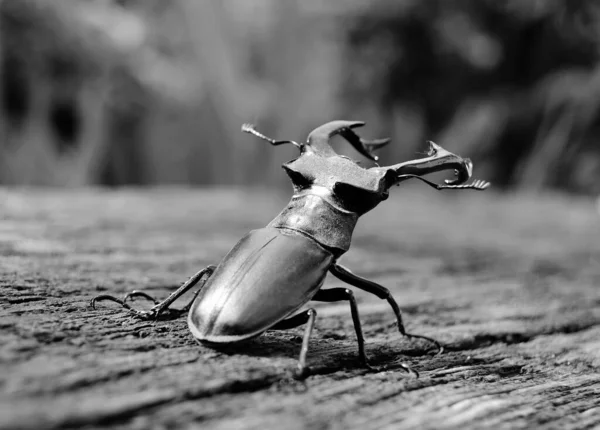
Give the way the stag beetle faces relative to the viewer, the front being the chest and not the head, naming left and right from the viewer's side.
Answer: facing away from the viewer and to the right of the viewer
